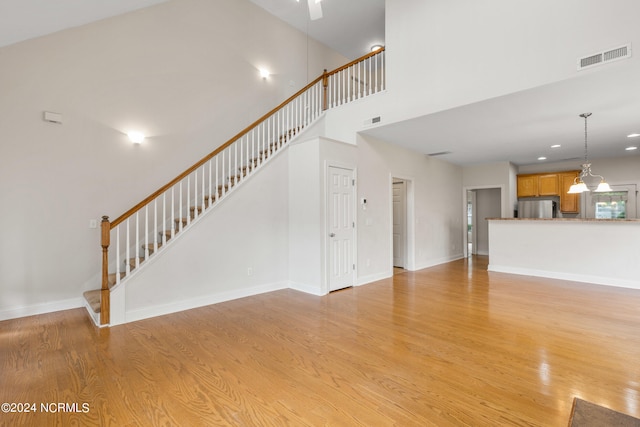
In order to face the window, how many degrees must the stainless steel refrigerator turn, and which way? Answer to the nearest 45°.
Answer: approximately 90° to its left

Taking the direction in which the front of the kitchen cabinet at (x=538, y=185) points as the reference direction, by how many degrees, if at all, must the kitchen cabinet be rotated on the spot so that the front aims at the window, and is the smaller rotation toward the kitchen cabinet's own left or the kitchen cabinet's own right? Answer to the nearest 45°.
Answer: approximately 90° to the kitchen cabinet's own left

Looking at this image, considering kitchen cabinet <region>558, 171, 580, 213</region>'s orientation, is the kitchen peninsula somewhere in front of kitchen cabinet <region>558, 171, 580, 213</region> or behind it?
in front

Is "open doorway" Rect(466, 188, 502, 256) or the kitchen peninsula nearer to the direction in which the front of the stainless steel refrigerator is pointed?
the kitchen peninsula

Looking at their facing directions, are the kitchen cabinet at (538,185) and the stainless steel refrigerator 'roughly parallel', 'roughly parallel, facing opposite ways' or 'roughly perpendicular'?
roughly parallel

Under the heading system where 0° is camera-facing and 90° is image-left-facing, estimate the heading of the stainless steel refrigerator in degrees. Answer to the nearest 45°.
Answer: approximately 0°

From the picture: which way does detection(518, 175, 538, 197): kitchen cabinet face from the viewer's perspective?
toward the camera

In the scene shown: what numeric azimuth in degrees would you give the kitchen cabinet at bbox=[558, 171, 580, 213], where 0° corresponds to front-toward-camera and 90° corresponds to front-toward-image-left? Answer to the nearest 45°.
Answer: approximately 0°

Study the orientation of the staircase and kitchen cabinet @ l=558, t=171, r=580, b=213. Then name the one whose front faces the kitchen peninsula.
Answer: the kitchen cabinet

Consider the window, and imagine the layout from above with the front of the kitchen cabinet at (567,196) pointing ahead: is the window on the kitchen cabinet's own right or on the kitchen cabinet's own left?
on the kitchen cabinet's own left

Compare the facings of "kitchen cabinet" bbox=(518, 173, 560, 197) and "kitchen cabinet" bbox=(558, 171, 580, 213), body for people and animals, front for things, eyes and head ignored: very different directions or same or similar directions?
same or similar directions

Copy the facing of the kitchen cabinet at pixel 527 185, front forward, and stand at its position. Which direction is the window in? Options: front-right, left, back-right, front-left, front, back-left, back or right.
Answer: left

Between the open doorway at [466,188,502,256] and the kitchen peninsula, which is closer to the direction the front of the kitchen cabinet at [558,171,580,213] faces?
the kitchen peninsula
